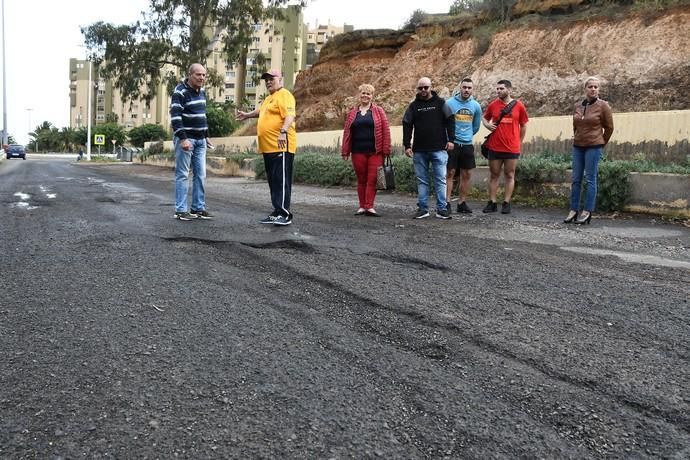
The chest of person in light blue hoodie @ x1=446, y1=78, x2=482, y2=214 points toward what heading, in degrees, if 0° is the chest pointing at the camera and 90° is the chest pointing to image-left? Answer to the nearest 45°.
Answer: approximately 0°

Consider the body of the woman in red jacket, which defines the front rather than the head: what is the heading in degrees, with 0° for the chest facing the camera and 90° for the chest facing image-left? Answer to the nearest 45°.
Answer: approximately 0°

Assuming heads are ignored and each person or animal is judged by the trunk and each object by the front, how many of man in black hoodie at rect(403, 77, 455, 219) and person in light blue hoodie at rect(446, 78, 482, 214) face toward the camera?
2

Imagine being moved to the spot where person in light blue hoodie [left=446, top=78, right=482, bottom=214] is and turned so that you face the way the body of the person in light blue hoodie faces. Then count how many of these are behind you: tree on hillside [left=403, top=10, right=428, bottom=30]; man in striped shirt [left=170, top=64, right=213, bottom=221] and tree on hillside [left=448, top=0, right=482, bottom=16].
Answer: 2

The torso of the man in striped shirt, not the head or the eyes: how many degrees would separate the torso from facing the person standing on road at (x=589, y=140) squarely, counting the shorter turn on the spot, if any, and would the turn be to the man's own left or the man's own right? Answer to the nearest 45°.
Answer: approximately 45° to the man's own left

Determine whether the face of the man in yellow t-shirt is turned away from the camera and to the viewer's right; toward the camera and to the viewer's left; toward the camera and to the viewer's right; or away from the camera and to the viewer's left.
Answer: toward the camera and to the viewer's left

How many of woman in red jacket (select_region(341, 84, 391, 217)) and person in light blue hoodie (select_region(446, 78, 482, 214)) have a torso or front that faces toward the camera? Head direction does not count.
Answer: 2

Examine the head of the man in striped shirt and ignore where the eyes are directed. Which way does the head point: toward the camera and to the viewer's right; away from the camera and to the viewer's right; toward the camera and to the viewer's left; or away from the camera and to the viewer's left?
toward the camera and to the viewer's right

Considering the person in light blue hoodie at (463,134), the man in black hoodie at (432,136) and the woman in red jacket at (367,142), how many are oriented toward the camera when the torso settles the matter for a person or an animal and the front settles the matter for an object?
3

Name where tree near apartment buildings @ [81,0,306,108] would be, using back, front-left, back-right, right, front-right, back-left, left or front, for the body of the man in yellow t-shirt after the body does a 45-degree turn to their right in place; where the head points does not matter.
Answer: right

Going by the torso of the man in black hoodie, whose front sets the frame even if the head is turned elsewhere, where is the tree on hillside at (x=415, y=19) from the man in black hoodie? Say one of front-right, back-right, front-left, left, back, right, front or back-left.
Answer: back
